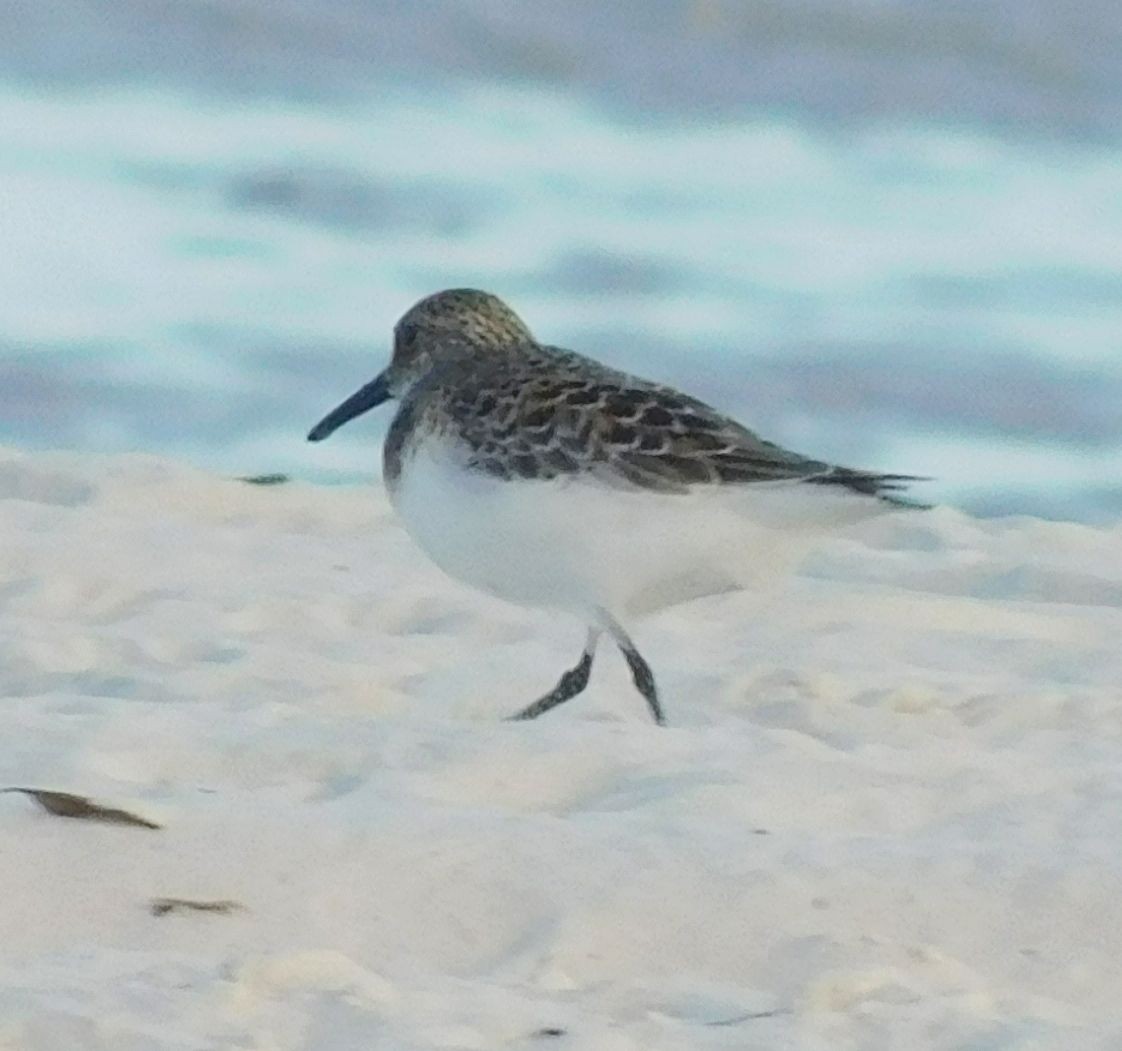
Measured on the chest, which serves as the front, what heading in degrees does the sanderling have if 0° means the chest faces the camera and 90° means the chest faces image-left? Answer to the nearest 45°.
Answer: approximately 90°
